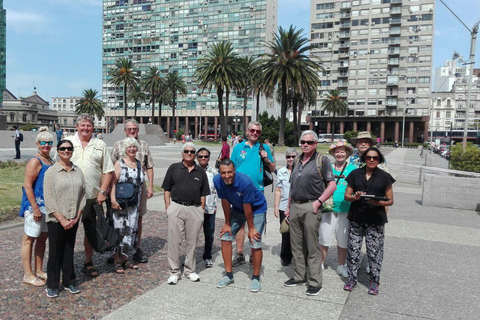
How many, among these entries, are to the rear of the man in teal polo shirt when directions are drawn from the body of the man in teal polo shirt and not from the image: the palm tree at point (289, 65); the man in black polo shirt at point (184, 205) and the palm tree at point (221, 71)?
2

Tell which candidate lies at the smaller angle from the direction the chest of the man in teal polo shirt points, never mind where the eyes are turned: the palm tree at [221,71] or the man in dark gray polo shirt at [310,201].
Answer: the man in dark gray polo shirt

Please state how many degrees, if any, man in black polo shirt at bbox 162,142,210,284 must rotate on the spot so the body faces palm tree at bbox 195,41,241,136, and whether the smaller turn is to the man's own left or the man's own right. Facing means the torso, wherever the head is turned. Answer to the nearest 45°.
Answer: approximately 180°

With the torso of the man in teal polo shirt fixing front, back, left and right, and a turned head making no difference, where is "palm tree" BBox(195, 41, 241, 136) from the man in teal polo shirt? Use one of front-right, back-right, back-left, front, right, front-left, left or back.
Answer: back

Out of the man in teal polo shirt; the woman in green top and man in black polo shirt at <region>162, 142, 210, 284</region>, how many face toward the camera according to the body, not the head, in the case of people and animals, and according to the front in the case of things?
3

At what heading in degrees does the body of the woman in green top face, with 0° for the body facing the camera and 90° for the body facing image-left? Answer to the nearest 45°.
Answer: approximately 0°

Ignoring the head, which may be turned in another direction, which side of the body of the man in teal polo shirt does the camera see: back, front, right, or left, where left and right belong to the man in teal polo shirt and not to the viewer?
front

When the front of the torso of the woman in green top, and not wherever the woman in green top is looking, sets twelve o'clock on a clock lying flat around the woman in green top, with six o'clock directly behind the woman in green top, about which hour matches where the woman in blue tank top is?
The woman in blue tank top is roughly at 2 o'clock from the woman in green top.

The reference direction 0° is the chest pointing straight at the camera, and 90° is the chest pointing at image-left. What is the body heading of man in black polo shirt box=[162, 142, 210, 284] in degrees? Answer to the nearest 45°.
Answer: approximately 0°

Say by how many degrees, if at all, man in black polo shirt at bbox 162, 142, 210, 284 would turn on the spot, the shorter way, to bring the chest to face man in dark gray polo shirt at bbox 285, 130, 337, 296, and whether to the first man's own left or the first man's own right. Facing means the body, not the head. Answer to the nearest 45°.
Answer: approximately 90° to the first man's own left

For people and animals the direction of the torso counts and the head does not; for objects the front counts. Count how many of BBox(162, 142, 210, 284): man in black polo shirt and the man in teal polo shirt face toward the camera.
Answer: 2
